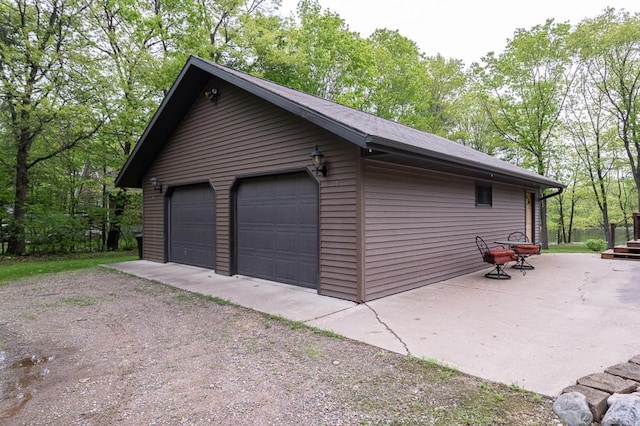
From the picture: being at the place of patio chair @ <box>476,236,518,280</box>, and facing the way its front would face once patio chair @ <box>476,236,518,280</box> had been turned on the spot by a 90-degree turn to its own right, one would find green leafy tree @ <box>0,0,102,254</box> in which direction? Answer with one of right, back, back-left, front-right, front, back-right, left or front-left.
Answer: right

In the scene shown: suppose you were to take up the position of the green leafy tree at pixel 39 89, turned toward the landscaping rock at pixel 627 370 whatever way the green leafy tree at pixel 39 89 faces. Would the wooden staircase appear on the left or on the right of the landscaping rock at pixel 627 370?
left

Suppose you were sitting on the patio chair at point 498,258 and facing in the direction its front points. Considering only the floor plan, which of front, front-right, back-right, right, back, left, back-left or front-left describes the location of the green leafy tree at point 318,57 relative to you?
back-left

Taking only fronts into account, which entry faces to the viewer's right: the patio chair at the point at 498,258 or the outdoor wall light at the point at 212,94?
the patio chair

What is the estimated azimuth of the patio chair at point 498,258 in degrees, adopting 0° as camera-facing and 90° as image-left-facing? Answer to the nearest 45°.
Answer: approximately 270°

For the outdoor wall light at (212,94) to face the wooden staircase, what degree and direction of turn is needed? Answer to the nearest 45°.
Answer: approximately 135° to its left

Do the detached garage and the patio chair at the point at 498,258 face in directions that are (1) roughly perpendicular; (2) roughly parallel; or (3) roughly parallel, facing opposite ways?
roughly perpendicular

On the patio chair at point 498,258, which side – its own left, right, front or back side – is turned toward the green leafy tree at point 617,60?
left

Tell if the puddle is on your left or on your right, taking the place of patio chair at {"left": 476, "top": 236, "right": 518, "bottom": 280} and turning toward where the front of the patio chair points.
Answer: on your right

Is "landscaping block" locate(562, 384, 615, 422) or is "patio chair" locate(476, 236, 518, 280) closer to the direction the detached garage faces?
the landscaping block

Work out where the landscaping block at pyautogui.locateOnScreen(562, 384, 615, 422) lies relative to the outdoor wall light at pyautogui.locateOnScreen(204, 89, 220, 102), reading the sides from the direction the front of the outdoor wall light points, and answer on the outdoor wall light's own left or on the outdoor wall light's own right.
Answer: on the outdoor wall light's own left

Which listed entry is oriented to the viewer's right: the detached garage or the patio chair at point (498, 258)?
the patio chair

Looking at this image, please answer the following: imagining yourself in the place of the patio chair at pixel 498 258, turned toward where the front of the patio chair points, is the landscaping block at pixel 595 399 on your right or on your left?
on your right

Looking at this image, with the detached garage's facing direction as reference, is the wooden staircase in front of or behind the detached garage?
behind

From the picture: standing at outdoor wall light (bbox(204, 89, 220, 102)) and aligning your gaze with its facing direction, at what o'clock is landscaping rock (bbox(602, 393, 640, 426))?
The landscaping rock is roughly at 10 o'clock from the outdoor wall light.
